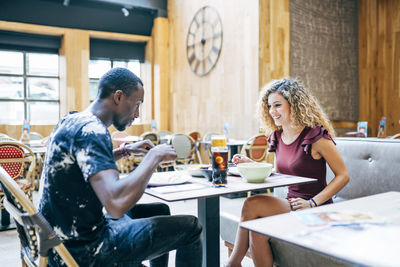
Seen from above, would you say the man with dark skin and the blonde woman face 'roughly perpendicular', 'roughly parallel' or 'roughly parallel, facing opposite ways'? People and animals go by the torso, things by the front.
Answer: roughly parallel, facing opposite ways

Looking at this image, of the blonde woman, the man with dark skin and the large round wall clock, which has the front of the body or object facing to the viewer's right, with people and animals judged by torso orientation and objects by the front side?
the man with dark skin

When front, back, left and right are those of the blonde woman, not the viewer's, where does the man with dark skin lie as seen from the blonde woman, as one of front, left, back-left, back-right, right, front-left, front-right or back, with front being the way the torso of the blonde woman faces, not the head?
front

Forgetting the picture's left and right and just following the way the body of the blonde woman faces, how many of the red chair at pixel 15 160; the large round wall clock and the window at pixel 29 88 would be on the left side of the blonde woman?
0

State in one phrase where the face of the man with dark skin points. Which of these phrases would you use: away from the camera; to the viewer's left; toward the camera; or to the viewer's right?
to the viewer's right

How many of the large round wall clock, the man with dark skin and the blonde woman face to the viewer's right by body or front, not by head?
1

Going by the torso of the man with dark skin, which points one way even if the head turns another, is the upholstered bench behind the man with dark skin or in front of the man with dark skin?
in front

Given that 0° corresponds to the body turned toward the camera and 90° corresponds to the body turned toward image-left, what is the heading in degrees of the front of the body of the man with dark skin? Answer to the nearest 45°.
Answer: approximately 270°

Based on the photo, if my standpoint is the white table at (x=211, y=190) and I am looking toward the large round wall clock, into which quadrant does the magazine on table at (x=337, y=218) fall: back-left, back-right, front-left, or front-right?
back-right

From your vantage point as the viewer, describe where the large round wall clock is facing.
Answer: facing the viewer and to the left of the viewer
